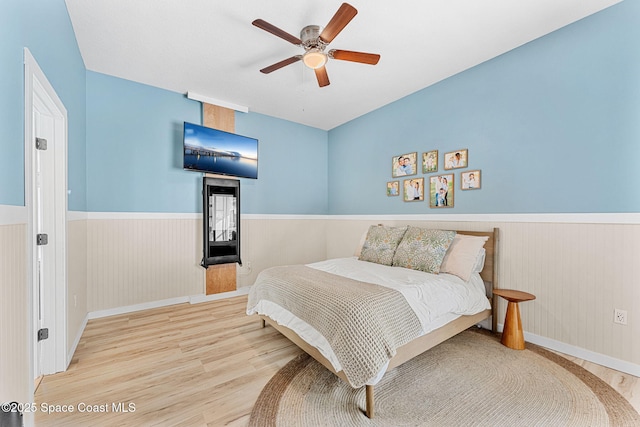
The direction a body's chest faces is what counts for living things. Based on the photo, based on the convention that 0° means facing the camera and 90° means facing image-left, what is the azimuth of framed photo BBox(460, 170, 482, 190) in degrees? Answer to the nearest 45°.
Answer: approximately 45°

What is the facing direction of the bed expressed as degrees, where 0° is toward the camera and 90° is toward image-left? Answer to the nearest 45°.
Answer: approximately 45°

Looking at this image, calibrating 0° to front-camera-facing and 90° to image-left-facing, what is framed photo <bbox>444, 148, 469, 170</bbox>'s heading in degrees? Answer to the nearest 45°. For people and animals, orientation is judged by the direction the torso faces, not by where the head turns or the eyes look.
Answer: approximately 45°

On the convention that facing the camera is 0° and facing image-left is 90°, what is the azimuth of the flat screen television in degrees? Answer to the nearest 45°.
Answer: approximately 315°

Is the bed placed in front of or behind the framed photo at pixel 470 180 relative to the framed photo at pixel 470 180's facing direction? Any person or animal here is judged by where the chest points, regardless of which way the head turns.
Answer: in front

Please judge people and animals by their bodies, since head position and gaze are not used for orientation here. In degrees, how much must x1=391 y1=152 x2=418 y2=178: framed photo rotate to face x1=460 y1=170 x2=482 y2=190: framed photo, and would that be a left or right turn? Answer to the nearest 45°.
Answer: approximately 90° to its left

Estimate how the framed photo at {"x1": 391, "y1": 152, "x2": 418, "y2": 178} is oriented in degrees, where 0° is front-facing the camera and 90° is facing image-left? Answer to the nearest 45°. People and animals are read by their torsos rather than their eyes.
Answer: approximately 45°
